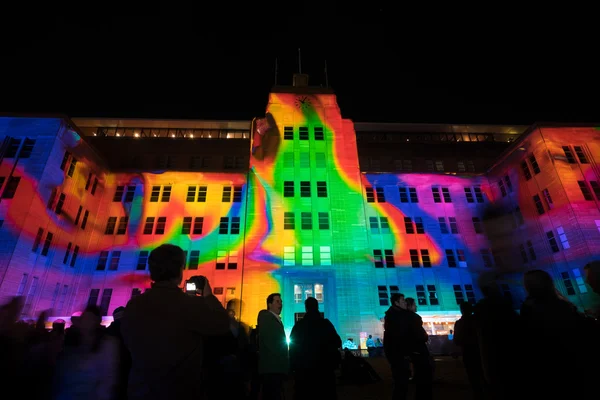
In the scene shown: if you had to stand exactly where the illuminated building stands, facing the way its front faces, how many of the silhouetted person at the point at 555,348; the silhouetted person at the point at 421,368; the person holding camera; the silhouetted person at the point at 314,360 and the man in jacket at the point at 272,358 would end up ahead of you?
5

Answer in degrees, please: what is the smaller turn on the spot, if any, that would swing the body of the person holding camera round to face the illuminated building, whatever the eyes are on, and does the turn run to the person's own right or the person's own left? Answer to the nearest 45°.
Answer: approximately 45° to the person's own right

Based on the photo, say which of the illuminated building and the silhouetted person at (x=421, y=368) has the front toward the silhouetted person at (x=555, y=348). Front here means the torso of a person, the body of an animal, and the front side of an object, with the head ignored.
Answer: the illuminated building

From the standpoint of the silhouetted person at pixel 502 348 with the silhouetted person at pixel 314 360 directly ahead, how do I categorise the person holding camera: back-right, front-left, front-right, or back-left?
front-left

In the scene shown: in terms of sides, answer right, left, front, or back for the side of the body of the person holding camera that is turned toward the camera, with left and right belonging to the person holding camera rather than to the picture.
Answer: back

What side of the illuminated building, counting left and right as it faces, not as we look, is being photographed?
front

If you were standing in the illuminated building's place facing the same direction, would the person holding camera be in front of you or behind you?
in front

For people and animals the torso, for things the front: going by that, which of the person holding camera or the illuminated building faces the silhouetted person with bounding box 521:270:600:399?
the illuminated building

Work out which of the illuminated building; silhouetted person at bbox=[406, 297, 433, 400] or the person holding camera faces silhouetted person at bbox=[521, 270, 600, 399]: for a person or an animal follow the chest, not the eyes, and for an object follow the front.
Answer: the illuminated building

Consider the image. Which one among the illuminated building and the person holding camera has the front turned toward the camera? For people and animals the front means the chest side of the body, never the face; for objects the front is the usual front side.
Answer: the illuminated building

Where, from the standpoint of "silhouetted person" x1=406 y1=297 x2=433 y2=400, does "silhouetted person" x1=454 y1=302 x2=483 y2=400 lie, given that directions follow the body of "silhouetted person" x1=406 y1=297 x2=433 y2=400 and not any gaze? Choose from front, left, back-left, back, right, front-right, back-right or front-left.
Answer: front

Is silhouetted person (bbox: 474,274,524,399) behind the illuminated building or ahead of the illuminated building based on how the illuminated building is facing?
ahead

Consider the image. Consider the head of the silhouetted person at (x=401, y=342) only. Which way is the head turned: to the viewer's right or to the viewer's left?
to the viewer's right

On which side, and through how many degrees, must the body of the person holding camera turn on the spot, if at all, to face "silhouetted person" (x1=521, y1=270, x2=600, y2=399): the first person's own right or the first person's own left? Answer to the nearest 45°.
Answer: approximately 90° to the first person's own right

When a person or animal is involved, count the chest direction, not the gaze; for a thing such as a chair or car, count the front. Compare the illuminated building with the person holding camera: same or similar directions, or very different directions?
very different directions
